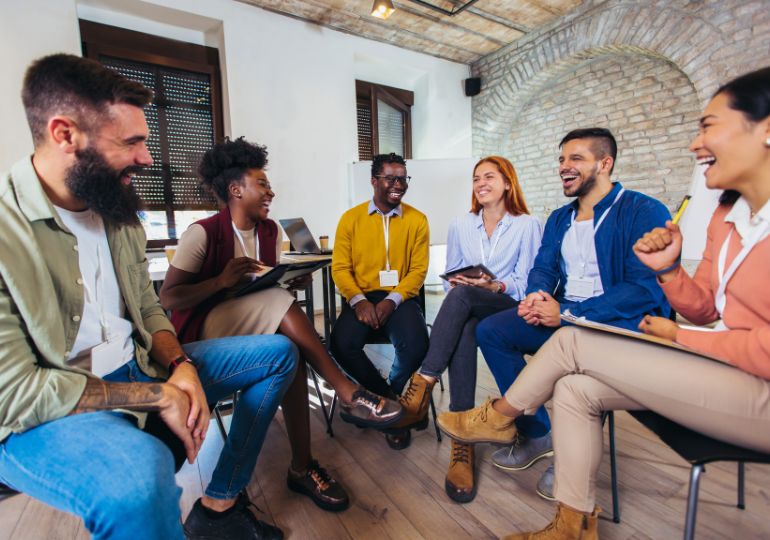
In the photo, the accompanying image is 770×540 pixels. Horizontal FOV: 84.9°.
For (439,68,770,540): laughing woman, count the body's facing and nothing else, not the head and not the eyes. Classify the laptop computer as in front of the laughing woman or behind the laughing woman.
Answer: in front

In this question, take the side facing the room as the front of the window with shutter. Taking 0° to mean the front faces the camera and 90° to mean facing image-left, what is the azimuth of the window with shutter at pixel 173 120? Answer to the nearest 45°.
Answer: approximately 315°

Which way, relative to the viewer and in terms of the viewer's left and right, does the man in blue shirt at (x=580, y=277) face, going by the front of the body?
facing the viewer and to the left of the viewer

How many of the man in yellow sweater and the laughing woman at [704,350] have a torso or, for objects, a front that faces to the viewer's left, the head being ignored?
1

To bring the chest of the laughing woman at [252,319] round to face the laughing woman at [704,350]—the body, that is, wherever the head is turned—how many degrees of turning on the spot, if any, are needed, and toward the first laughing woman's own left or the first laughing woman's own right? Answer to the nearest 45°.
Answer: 0° — they already face them

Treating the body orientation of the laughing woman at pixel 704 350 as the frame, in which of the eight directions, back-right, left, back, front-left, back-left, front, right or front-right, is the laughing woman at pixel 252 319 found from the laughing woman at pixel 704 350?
front

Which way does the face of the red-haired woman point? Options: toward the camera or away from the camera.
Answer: toward the camera

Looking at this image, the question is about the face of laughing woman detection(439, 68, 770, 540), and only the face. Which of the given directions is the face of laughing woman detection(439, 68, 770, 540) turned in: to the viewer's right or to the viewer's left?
to the viewer's left

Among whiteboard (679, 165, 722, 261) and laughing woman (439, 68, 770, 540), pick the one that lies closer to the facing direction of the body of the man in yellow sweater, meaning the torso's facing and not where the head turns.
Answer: the laughing woman

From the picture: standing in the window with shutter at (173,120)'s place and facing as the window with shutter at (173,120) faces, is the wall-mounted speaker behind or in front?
in front

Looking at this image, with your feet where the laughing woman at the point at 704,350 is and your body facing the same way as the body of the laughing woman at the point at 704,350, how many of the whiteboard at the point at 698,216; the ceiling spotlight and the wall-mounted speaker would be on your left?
0

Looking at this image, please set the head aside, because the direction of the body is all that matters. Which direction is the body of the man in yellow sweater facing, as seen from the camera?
toward the camera

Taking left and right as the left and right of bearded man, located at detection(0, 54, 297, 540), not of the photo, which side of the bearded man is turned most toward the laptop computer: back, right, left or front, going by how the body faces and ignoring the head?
left

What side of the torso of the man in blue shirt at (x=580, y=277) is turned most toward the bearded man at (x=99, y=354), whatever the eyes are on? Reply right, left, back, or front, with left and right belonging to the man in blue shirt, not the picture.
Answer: front

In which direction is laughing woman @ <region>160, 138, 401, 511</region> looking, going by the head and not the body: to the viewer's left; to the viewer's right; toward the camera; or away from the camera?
to the viewer's right

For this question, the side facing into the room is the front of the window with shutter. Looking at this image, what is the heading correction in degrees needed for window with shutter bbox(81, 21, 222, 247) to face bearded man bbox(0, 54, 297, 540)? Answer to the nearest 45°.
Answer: approximately 45° to its right
